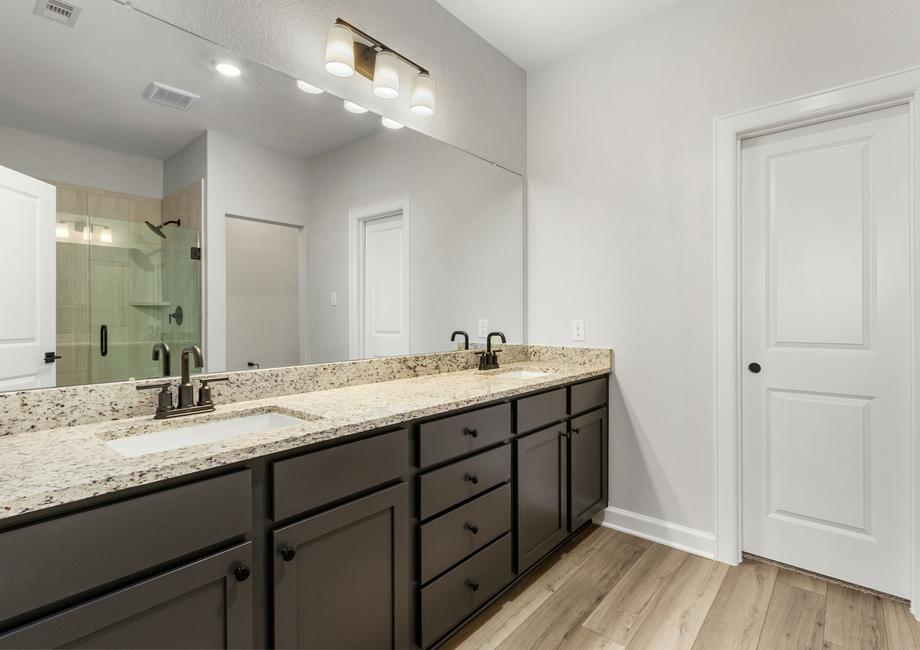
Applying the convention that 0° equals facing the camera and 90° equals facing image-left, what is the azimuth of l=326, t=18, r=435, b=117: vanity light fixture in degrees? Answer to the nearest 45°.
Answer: approximately 315°

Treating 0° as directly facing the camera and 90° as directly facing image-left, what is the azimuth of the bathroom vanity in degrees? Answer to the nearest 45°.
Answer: approximately 315°

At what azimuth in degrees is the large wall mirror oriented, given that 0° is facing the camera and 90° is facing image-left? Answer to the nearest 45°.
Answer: approximately 315°
